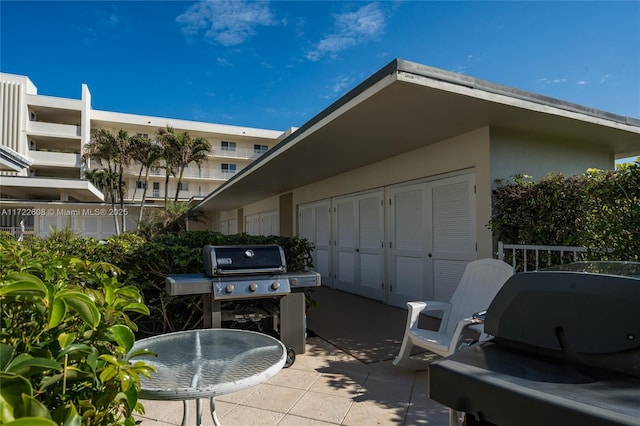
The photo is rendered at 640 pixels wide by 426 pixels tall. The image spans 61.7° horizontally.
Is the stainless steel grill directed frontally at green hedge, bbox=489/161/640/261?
no

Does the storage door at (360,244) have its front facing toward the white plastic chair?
no

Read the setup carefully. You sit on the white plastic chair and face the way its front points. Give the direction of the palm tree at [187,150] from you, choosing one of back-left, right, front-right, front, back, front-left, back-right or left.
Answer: right

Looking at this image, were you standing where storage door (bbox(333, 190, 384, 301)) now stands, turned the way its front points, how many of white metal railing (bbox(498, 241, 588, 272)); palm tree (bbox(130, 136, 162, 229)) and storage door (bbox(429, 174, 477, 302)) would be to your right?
1

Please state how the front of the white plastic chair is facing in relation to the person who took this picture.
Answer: facing the viewer and to the left of the viewer

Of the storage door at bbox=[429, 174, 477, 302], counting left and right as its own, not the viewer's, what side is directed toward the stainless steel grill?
front

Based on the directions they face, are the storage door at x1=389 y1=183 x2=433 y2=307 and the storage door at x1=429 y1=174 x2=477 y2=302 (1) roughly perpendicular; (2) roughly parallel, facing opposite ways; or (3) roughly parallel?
roughly parallel

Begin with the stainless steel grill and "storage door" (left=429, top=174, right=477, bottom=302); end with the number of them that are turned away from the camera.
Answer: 0

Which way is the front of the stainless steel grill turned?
toward the camera

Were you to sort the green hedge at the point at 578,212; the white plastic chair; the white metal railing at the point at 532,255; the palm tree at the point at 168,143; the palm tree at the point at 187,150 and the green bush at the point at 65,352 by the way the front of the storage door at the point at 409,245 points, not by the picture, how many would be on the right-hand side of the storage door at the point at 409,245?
2

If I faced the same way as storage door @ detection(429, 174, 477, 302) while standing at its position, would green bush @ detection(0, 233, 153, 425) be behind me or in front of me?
in front

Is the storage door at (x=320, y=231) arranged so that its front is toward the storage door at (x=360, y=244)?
no

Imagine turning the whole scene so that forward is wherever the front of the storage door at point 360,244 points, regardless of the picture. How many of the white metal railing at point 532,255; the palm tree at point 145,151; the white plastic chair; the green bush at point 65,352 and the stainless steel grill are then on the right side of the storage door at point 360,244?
1

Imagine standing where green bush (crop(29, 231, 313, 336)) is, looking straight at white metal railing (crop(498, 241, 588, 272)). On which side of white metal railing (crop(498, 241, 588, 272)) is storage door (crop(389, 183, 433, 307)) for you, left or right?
left

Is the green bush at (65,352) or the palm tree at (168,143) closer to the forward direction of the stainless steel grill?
the green bush

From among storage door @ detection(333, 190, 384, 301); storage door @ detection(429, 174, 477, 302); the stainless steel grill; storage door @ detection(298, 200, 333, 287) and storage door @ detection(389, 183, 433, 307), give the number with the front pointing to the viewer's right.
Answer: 0

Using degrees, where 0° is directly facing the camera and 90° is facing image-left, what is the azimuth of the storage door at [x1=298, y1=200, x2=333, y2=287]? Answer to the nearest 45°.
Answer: approximately 45°

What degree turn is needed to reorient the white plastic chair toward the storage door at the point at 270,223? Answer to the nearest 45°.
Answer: approximately 90° to its right

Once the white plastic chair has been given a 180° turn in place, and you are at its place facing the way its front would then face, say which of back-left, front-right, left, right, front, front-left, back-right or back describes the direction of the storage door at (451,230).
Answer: front-left

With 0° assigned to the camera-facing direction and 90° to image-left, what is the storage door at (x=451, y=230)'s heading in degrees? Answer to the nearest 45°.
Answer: approximately 45°

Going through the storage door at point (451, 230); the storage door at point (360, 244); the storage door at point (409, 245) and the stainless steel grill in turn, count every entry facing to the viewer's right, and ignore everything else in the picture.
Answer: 0
